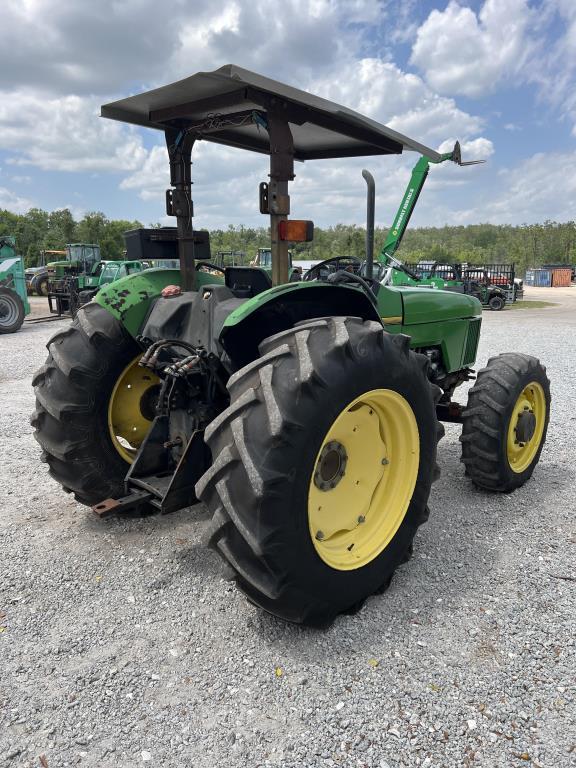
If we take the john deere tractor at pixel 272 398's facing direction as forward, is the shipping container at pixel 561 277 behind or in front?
in front

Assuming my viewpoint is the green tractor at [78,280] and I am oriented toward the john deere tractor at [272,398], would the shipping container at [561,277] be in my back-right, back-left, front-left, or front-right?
back-left

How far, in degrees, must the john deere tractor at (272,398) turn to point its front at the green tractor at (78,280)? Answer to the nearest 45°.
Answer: approximately 90° to its left

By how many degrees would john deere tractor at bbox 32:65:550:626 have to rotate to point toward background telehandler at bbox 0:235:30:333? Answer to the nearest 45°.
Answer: approximately 90° to its left

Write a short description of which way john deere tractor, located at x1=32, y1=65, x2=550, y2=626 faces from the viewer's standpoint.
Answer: facing away from the viewer and to the right of the viewer

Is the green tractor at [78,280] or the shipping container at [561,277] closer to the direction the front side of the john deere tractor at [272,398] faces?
the shipping container

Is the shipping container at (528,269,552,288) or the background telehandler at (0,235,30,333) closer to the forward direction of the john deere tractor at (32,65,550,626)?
the shipping container

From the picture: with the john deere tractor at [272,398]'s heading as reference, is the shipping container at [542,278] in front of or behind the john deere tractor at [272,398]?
in front
